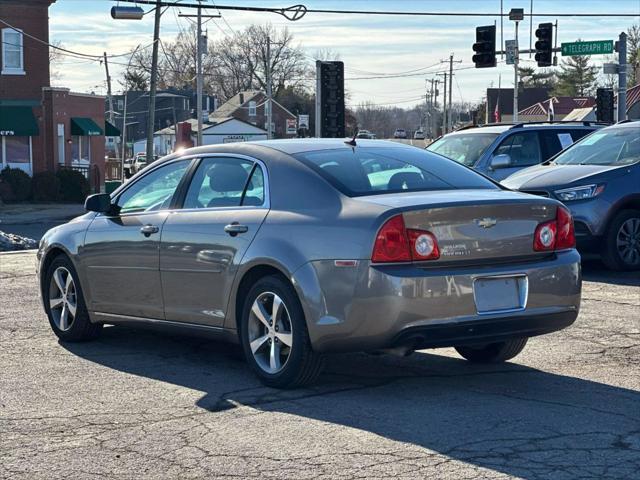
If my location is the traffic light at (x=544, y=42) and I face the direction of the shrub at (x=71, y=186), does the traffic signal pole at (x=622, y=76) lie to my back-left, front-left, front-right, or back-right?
back-left

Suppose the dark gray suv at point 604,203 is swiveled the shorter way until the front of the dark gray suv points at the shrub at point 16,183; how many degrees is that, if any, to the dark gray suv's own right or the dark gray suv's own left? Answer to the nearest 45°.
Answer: approximately 90° to the dark gray suv's own right

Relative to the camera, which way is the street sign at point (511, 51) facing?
toward the camera

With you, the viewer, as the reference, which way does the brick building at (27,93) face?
facing the viewer

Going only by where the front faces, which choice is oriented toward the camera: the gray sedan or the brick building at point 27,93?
the brick building

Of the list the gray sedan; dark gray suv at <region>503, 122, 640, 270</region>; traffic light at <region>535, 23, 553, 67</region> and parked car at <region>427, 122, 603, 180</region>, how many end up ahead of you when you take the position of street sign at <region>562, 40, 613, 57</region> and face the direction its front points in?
3

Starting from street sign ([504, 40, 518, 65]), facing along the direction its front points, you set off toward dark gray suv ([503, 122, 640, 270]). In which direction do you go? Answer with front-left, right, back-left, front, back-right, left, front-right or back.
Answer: front

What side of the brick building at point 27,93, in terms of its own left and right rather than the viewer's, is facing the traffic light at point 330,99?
front

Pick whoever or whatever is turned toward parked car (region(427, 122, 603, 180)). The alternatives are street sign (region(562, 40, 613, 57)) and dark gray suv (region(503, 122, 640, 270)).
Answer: the street sign

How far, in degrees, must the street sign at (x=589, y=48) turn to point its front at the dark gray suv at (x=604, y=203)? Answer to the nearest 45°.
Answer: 0° — it already faces it

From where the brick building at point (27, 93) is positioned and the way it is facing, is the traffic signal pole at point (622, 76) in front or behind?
in front

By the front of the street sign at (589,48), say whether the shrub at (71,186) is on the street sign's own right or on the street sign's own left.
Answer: on the street sign's own right

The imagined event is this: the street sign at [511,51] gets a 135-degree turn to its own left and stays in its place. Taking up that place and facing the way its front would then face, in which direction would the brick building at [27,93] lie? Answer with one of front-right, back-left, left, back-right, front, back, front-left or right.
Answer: back-left

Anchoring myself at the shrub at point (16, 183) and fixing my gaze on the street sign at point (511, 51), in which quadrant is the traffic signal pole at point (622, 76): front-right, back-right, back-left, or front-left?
front-right

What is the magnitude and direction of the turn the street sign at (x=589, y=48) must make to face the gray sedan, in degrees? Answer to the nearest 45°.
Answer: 0° — it already faces it
